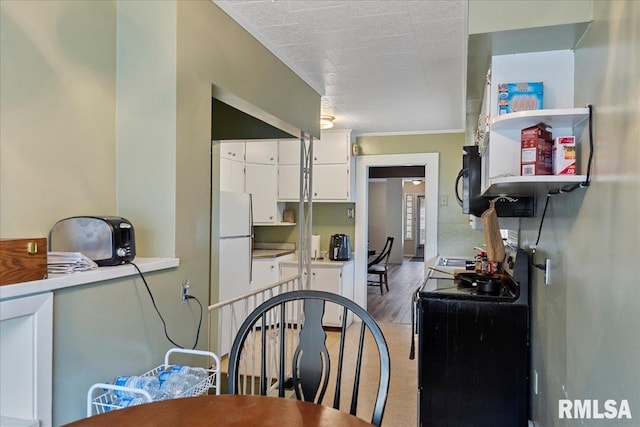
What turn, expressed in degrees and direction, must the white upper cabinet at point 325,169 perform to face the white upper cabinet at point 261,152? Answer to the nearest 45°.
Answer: approximately 90° to its right

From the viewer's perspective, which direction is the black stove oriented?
to the viewer's left

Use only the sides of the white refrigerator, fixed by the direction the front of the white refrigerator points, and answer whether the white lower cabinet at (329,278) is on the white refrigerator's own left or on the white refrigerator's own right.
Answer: on the white refrigerator's own left

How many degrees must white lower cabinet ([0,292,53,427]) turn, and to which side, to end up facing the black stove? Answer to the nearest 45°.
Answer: approximately 45° to its left

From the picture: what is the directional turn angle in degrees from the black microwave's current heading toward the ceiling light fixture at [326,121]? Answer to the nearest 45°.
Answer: approximately 45° to its right

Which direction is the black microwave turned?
to the viewer's left

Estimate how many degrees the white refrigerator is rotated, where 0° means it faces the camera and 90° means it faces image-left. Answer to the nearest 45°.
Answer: approximately 315°

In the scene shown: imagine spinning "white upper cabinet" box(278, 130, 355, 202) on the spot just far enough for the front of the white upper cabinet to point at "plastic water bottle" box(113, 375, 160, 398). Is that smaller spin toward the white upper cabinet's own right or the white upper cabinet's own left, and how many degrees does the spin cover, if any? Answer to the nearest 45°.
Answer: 0° — it already faces it
